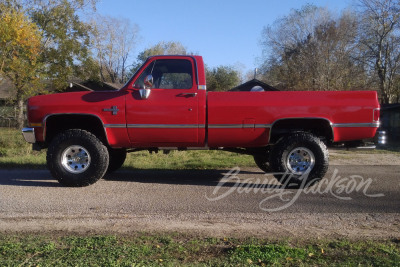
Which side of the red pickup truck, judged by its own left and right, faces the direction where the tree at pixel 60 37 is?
right

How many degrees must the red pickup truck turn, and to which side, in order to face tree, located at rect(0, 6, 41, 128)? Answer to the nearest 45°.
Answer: approximately 45° to its right

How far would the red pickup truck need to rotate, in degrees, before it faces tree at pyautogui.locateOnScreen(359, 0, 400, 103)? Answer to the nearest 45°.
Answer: approximately 135° to its right

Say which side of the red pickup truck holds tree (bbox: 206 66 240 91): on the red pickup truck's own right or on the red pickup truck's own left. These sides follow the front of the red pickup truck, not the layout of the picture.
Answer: on the red pickup truck's own right

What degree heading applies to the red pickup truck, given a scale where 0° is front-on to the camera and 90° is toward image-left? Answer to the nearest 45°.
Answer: approximately 90°
